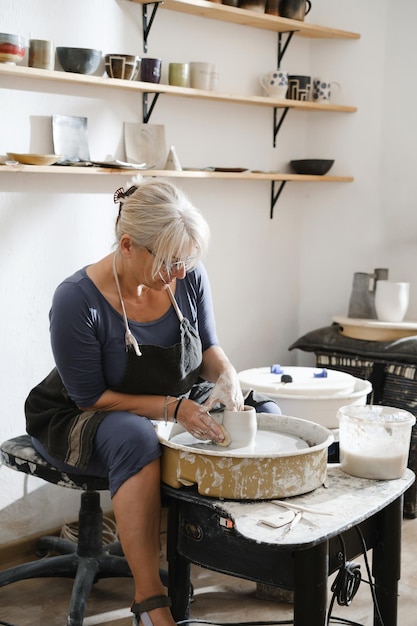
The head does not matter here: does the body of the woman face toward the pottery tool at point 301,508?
yes

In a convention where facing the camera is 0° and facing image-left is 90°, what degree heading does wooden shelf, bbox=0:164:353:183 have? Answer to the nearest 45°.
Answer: approximately 0°

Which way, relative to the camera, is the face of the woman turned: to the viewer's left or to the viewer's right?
to the viewer's right

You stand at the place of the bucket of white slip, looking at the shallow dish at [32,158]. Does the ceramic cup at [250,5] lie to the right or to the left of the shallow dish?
right

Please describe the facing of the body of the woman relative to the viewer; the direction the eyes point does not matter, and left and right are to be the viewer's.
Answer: facing the viewer and to the right of the viewer

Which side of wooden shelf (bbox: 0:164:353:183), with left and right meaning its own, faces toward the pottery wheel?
front

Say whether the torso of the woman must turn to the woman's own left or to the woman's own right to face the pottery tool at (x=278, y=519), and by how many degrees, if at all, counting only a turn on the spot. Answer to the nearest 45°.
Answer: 0° — they already face it

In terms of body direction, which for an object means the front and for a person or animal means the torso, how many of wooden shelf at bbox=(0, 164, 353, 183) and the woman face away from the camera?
0
